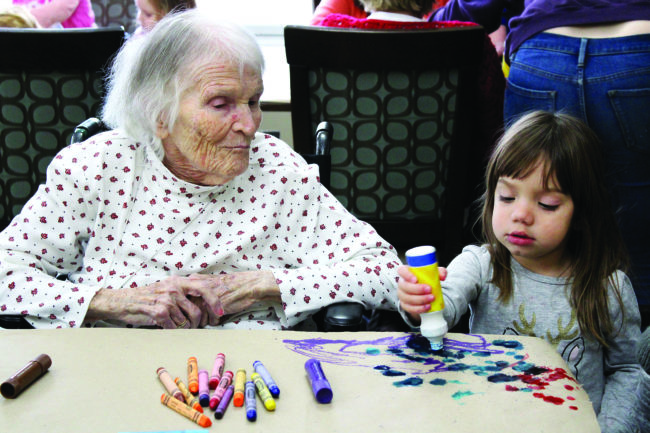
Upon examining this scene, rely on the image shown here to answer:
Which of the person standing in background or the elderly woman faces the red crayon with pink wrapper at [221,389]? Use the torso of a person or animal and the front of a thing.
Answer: the elderly woman

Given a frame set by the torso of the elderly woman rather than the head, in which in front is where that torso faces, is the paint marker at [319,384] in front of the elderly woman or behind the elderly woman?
in front

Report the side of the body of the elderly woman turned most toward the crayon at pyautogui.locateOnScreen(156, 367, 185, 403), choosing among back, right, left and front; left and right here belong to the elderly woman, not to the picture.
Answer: front

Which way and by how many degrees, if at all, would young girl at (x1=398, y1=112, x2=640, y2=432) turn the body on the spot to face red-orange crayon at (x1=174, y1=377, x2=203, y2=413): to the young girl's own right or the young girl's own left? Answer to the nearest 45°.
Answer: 0° — they already face it

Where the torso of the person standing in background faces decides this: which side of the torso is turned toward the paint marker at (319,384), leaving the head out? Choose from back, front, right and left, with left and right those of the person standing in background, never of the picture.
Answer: back

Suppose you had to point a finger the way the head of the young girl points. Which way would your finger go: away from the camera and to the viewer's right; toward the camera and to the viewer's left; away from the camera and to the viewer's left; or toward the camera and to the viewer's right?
toward the camera and to the viewer's left

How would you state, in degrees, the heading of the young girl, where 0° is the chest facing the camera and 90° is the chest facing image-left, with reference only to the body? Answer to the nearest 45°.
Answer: approximately 45°

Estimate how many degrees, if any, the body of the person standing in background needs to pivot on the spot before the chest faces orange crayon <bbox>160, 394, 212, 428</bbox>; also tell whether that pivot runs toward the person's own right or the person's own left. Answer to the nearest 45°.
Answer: approximately 135° to the person's own left

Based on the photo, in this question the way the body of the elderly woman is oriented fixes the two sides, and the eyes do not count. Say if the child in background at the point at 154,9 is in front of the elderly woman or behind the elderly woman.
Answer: behind

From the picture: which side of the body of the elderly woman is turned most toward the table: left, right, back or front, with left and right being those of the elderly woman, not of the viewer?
front

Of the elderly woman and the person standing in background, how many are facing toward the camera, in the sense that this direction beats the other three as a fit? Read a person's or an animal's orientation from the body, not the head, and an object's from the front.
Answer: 1

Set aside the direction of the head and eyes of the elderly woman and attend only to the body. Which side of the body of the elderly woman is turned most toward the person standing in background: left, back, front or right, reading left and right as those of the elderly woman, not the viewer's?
left

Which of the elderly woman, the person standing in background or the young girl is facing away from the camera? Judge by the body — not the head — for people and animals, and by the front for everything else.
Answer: the person standing in background

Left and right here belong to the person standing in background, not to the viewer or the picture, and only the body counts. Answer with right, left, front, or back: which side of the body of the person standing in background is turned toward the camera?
back

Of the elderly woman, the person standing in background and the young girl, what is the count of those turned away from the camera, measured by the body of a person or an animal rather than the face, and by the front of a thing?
1

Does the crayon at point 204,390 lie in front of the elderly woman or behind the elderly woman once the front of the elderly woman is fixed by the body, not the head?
in front

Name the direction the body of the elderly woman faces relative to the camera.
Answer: toward the camera

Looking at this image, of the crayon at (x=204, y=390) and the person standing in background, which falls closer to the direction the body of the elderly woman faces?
the crayon
